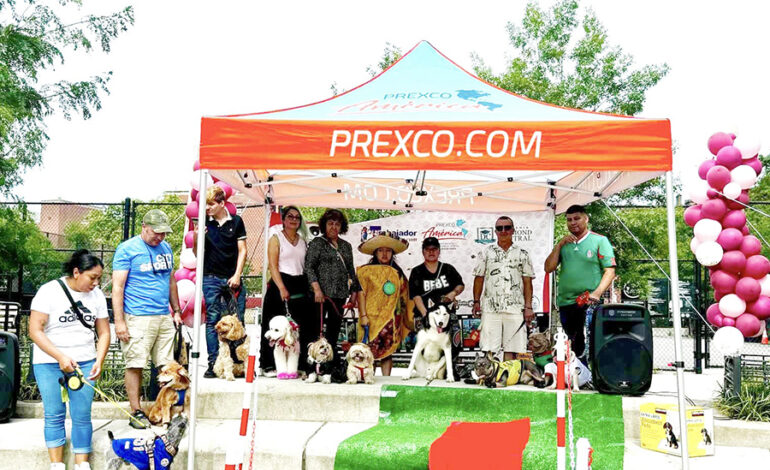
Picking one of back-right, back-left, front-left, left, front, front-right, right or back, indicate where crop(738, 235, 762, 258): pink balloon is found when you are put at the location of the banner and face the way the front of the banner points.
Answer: front-left

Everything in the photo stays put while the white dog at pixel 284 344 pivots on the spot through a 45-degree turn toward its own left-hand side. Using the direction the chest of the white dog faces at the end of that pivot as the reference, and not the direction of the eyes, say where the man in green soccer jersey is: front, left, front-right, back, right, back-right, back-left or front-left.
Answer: left

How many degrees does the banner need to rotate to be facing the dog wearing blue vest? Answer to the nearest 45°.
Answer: approximately 45° to its right

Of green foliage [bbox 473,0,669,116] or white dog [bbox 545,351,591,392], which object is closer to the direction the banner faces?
the white dog

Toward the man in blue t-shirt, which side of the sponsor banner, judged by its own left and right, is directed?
right

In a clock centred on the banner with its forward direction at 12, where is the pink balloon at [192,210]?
The pink balloon is roughly at 2 o'clock from the banner.

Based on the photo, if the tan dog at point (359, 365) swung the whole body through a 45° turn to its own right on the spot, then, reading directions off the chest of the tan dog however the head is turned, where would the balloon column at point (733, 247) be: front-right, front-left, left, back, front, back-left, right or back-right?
back-left

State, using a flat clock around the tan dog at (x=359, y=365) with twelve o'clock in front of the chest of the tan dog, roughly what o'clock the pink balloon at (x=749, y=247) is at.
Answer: The pink balloon is roughly at 9 o'clock from the tan dog.

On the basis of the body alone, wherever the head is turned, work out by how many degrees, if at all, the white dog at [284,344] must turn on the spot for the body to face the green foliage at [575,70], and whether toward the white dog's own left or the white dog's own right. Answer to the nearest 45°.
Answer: approximately 180°
